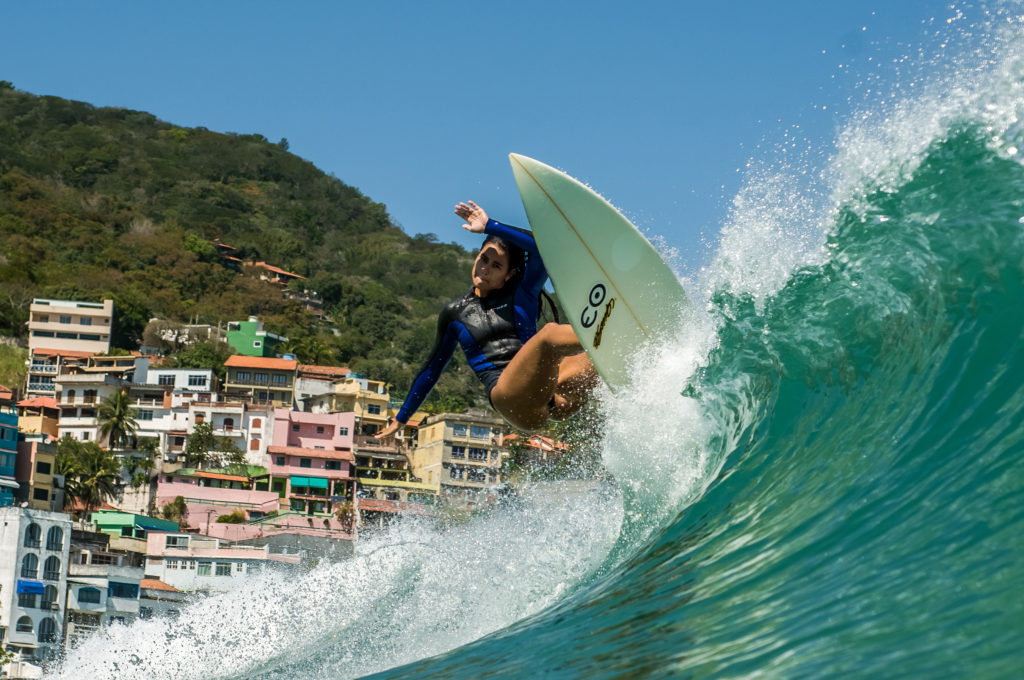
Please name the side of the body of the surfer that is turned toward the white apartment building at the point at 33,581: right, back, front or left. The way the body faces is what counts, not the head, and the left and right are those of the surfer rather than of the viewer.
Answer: back

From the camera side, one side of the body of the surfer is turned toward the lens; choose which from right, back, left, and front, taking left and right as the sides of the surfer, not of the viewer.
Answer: front

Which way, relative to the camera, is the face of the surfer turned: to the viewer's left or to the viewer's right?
to the viewer's left
